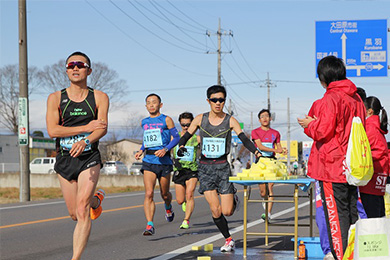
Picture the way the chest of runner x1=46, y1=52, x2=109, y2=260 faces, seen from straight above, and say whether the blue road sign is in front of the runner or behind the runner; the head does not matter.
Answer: behind

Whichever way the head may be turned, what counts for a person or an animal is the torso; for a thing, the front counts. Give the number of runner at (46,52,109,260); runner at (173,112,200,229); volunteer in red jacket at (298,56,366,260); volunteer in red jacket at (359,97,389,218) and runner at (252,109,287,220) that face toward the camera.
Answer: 3

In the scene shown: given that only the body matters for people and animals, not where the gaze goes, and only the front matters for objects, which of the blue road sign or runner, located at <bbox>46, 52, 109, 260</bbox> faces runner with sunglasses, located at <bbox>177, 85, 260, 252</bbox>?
the blue road sign

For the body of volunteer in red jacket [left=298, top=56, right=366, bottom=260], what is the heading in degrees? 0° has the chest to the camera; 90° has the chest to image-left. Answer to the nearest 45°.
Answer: approximately 135°

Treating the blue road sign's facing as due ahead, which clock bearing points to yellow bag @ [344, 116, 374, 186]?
The yellow bag is roughly at 12 o'clock from the blue road sign.

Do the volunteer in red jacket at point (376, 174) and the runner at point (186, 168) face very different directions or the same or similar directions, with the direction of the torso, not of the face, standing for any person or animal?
very different directions

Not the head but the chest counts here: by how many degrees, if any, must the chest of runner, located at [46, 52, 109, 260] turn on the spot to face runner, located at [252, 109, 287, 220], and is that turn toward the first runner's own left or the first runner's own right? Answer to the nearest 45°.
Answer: approximately 135° to the first runner's own left

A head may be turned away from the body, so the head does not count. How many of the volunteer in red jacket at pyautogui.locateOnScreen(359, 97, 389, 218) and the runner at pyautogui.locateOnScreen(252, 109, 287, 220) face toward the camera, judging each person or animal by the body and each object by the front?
1
